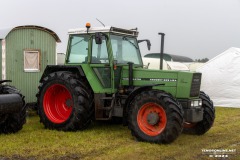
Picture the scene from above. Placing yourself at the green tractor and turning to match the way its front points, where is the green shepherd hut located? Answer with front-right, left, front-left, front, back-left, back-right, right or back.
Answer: back

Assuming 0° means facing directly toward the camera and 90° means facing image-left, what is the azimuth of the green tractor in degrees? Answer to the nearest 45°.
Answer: approximately 315°
